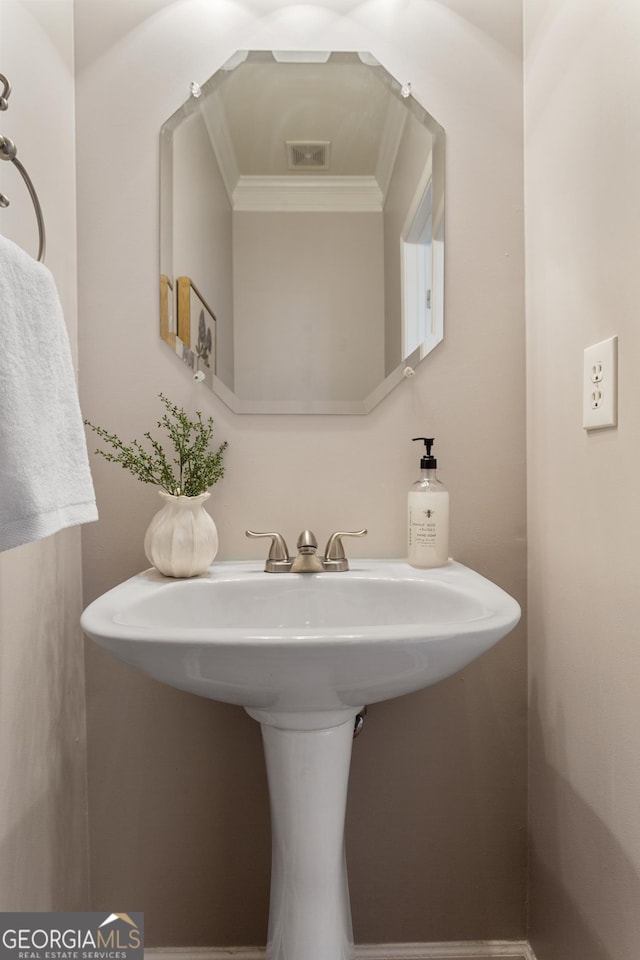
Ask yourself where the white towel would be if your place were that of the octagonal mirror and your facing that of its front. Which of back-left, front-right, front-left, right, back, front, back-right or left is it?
front-right

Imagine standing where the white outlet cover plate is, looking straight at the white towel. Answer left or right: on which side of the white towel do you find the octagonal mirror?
right

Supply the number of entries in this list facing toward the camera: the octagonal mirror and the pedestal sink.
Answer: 2
